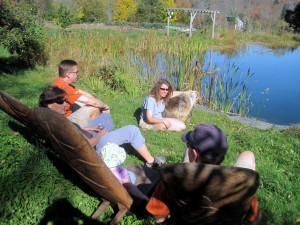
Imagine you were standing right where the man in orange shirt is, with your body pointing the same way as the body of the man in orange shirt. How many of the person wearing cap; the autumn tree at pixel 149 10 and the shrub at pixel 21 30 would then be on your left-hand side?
2

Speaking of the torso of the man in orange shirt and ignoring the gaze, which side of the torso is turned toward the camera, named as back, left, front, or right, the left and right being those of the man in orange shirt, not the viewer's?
right

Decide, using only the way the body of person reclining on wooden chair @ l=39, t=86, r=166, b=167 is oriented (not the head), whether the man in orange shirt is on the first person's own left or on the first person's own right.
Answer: on the first person's own left

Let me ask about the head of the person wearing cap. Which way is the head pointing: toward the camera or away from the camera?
away from the camera

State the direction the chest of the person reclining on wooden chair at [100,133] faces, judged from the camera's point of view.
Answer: to the viewer's right

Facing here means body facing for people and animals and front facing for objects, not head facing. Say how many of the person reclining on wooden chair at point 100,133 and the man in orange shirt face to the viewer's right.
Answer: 2

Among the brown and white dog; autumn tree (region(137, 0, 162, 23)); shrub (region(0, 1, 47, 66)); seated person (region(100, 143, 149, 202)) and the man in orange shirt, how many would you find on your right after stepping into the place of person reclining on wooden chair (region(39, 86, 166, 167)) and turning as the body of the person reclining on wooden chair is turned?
1

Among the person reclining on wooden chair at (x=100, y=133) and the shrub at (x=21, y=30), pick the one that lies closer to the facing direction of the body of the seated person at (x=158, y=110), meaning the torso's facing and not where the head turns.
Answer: the person reclining on wooden chair

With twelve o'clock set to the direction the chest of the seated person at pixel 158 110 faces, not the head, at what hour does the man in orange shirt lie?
The man in orange shirt is roughly at 3 o'clock from the seated person.

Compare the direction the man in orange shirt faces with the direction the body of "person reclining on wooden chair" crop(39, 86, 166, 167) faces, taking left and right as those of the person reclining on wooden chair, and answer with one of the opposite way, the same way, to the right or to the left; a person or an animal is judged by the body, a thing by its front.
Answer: the same way

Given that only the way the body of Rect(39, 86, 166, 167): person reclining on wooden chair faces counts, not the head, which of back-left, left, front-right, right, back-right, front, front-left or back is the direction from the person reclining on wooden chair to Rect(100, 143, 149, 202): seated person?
right

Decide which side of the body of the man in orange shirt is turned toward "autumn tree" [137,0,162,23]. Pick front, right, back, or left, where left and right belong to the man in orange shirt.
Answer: left

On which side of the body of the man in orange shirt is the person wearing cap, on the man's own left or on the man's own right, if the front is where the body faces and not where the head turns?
on the man's own right

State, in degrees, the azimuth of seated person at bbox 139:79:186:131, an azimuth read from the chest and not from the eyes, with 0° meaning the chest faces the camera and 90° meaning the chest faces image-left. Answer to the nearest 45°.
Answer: approximately 315°

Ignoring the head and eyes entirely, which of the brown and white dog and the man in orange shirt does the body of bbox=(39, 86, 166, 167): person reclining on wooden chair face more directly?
the brown and white dog

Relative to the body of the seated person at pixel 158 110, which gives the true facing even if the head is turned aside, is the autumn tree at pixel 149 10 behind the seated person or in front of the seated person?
behind

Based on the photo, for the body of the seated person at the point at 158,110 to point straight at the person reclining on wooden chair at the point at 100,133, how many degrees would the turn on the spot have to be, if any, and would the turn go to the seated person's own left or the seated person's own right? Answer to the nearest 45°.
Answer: approximately 45° to the seated person's own right
